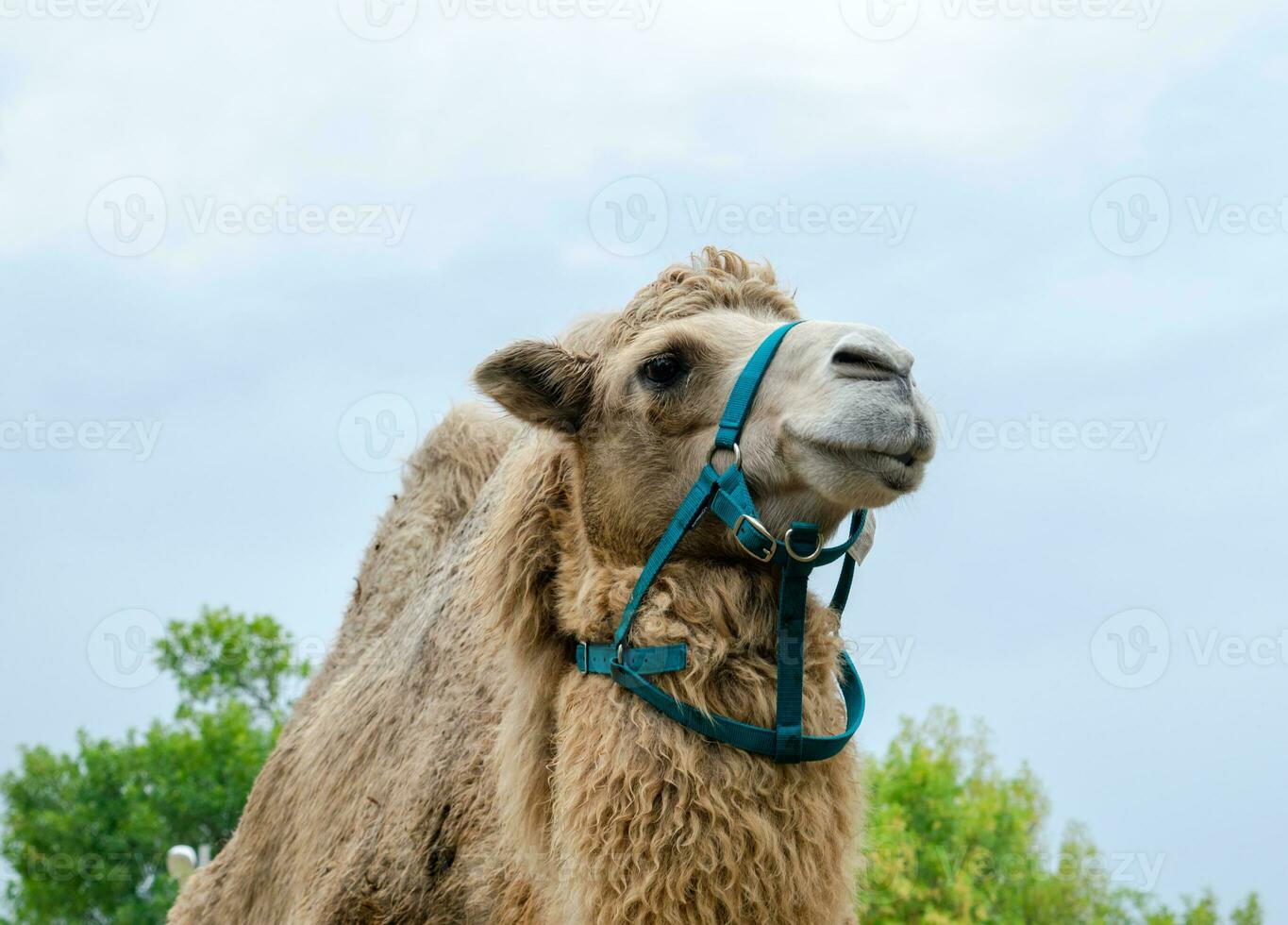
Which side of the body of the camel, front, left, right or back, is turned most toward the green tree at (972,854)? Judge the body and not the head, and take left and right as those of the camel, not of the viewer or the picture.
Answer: left

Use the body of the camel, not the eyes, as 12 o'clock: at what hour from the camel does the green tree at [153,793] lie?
The green tree is roughly at 7 o'clock from the camel.

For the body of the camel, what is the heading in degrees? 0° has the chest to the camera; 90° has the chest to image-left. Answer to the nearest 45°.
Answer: approximately 315°
